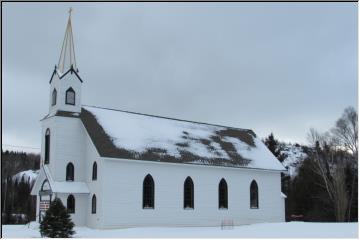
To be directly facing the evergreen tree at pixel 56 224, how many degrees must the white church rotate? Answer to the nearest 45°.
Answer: approximately 45° to its left

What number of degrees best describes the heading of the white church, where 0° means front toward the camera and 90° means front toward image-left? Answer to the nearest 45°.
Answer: approximately 45°
